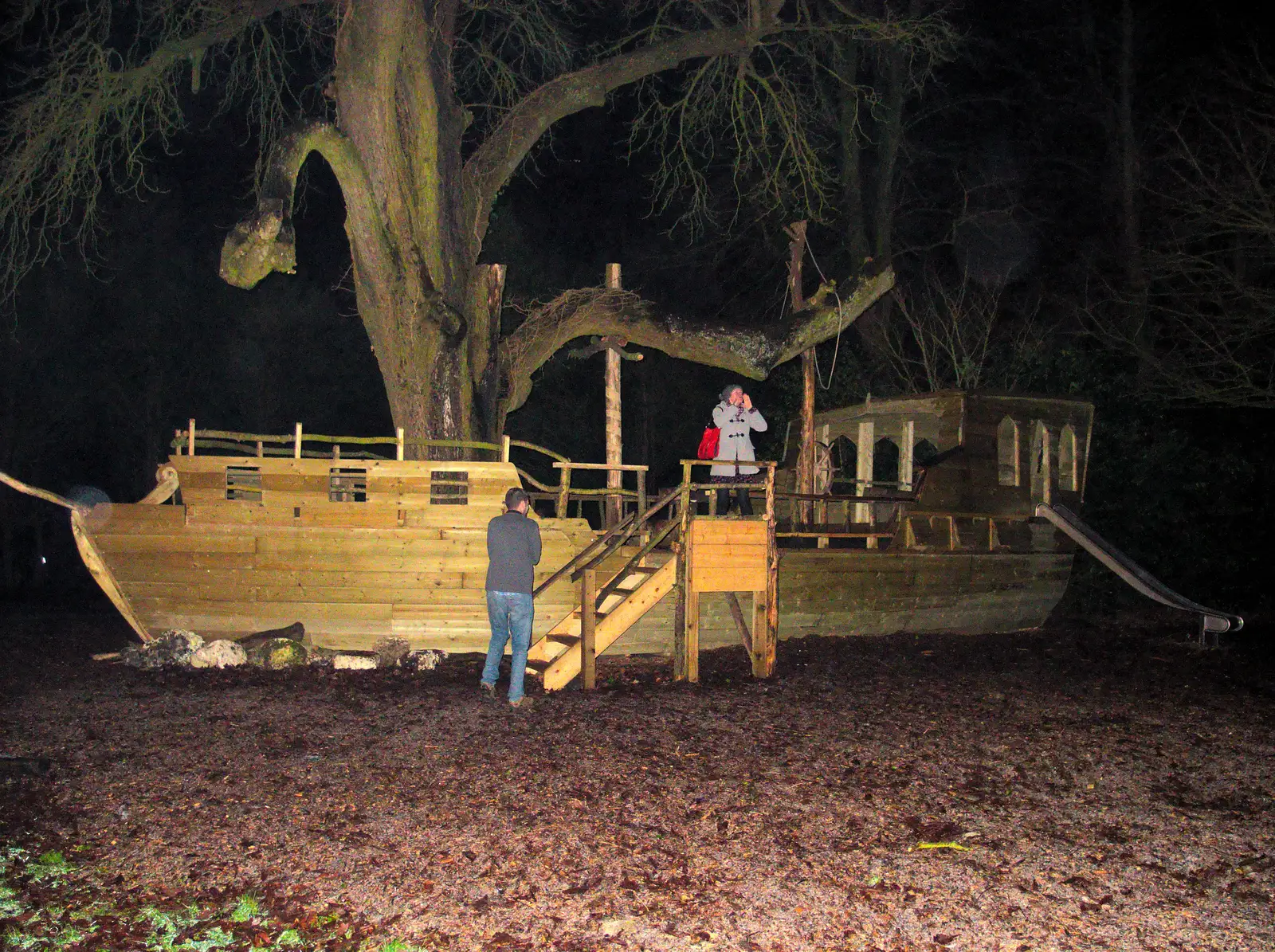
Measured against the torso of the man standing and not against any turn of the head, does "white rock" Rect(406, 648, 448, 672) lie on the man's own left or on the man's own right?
on the man's own left

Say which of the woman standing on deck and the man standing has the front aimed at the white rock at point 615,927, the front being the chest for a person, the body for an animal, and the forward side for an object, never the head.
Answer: the woman standing on deck

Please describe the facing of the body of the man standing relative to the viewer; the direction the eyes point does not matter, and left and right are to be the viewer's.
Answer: facing away from the viewer and to the right of the viewer

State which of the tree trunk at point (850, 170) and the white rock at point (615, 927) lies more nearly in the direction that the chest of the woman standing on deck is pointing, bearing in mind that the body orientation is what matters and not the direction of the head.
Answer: the white rock

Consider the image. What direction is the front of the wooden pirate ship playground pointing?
to the viewer's left

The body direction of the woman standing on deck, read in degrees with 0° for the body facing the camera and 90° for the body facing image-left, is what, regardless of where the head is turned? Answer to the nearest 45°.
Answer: approximately 0°

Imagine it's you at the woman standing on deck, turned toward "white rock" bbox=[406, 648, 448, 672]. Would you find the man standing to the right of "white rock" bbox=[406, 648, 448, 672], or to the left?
left

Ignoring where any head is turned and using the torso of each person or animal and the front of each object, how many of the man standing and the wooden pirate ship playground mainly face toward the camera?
0

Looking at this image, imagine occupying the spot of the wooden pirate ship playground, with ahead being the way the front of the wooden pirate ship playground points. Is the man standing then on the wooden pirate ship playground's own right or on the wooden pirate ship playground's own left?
on the wooden pirate ship playground's own left
